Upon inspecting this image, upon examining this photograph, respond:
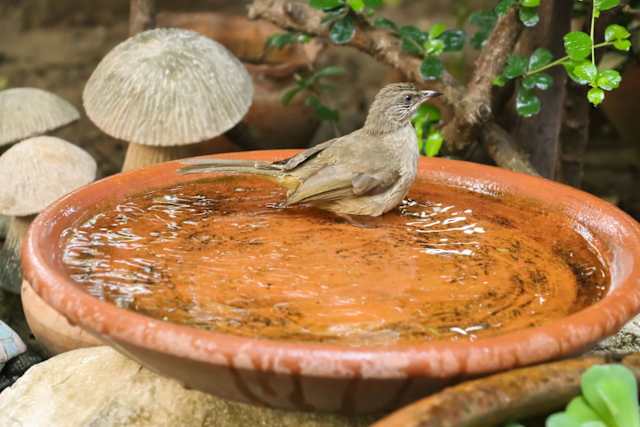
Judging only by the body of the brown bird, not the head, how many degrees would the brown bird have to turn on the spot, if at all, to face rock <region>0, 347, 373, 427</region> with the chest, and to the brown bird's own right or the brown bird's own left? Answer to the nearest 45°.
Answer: approximately 135° to the brown bird's own right

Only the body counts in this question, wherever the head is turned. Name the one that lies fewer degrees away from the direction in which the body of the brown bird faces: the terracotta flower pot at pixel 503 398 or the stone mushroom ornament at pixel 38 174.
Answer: the terracotta flower pot

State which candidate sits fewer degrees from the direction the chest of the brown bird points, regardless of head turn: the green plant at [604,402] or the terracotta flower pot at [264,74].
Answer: the green plant

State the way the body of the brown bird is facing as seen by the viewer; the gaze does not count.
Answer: to the viewer's right

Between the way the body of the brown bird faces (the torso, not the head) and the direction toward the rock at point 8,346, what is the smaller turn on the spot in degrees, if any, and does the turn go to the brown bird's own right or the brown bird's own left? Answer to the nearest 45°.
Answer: approximately 180°

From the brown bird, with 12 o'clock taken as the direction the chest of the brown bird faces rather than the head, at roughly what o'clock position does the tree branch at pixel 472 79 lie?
The tree branch is roughly at 10 o'clock from the brown bird.

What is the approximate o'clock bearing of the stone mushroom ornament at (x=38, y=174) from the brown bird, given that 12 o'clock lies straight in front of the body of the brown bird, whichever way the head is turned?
The stone mushroom ornament is roughly at 7 o'clock from the brown bird.

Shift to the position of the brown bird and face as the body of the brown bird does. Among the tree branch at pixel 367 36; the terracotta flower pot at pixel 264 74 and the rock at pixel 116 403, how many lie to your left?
2

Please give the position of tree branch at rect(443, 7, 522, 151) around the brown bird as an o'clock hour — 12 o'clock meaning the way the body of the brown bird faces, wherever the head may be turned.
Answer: The tree branch is roughly at 10 o'clock from the brown bird.

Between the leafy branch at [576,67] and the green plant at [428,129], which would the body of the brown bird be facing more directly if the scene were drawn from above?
the leafy branch

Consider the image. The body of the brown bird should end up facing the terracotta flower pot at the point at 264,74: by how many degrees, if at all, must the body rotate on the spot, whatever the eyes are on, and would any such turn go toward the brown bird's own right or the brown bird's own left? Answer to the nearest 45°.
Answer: approximately 90° to the brown bird's own left

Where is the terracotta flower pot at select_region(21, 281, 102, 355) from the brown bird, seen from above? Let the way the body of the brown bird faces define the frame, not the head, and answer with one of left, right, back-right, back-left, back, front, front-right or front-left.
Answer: back

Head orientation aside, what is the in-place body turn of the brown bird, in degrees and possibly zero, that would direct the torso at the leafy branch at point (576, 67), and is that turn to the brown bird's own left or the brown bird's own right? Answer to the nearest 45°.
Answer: approximately 45° to the brown bird's own left
